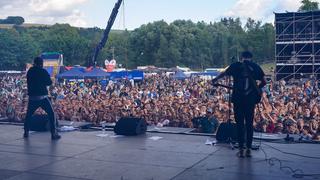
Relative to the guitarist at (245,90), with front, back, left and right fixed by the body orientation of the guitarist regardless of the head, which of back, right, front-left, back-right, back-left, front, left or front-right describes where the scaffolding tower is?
front

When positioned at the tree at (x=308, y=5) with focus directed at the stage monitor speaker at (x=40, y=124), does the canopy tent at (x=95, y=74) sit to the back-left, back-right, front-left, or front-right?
front-right

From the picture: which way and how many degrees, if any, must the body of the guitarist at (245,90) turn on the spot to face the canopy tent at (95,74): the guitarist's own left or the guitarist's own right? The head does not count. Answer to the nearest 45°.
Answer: approximately 45° to the guitarist's own left

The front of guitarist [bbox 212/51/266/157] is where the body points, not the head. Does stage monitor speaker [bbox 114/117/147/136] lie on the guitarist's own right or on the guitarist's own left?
on the guitarist's own left

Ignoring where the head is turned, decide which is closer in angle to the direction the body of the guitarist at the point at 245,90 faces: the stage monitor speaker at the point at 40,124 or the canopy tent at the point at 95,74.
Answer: the canopy tent

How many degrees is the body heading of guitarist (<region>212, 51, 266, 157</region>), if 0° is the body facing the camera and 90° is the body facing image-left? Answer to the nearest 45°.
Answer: approximately 180°

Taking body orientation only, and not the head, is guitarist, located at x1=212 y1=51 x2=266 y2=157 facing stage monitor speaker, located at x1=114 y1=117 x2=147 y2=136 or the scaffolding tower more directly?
the scaffolding tower

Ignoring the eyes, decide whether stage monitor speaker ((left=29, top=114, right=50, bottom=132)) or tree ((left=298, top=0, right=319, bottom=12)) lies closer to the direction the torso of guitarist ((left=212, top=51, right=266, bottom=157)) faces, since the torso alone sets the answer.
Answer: the tree

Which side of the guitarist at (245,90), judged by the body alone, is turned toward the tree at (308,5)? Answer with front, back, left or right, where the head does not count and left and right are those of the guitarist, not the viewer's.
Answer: front
